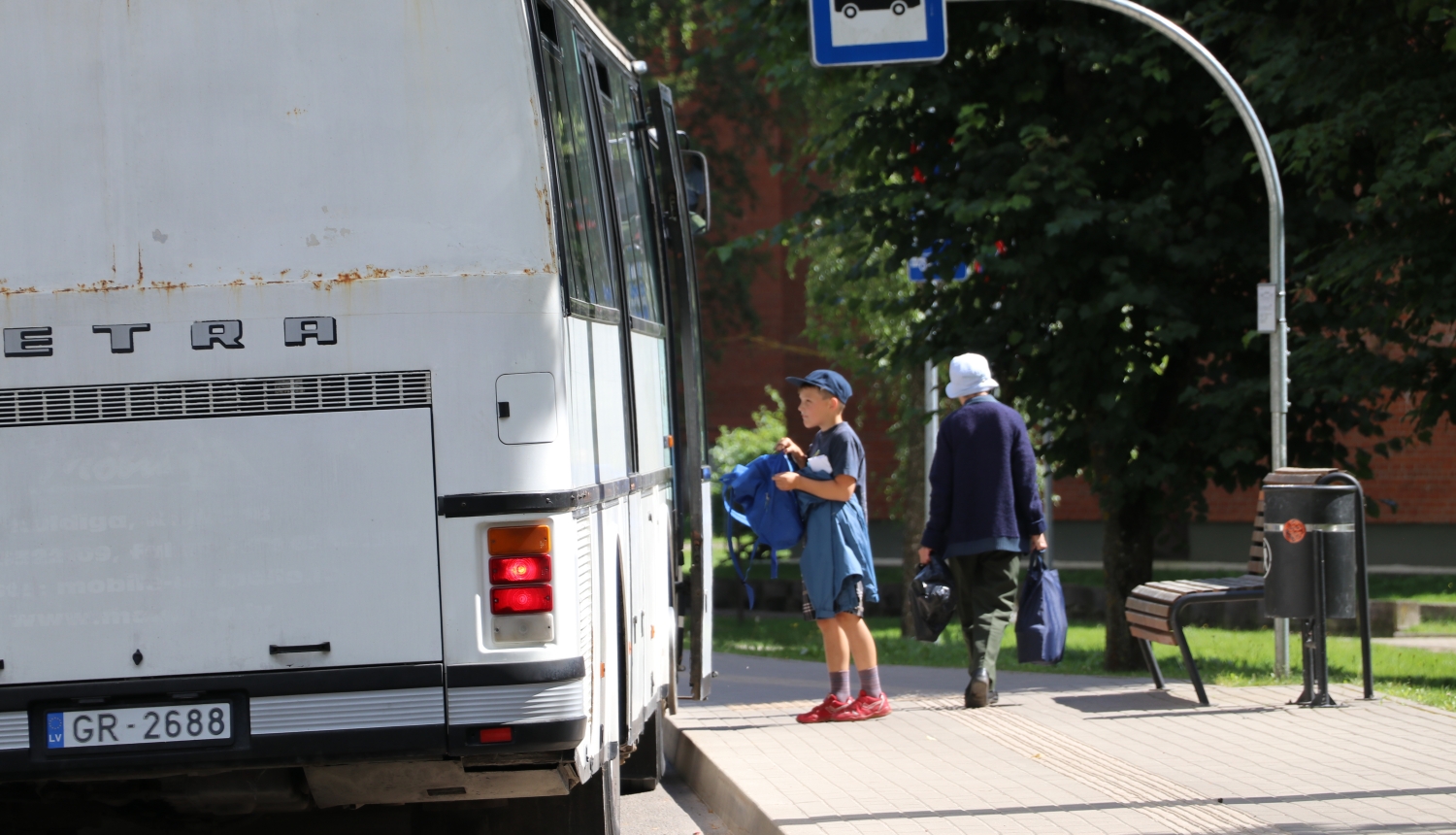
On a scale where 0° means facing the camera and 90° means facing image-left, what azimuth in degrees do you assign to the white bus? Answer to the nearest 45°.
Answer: approximately 180°

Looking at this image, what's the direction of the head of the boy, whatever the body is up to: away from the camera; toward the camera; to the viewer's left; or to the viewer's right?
to the viewer's left

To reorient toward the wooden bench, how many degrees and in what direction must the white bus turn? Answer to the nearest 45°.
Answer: approximately 45° to its right

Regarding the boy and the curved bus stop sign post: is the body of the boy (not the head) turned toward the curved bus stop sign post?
no

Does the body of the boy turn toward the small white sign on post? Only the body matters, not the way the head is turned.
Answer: no

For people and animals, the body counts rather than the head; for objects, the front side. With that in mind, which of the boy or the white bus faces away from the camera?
the white bus

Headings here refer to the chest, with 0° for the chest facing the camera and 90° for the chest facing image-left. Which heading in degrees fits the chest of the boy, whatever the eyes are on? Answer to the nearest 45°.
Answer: approximately 90°

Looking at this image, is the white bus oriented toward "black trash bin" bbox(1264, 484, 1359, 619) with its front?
no

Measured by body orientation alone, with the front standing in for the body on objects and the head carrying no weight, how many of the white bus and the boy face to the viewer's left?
1

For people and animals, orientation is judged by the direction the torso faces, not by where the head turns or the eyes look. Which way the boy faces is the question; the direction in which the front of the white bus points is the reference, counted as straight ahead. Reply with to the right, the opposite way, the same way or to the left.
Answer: to the left

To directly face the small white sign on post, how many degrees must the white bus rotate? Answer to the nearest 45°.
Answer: approximately 45° to its right

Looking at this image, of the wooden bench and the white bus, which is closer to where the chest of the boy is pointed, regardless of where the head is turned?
the white bus

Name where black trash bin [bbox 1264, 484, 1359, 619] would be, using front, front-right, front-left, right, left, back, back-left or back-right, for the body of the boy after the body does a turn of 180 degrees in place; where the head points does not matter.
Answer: front
